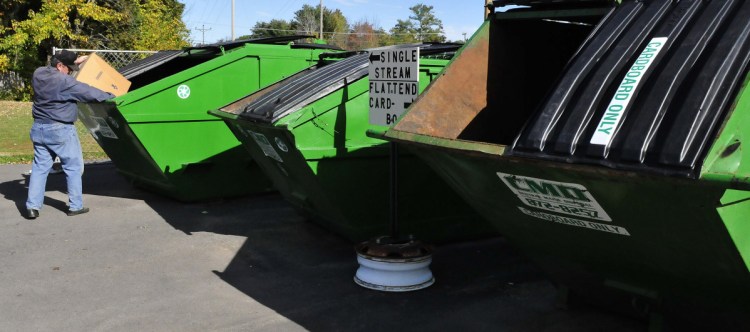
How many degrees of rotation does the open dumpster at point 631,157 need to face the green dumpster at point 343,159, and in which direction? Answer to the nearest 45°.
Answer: approximately 90° to its right

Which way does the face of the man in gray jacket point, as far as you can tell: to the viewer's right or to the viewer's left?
to the viewer's right

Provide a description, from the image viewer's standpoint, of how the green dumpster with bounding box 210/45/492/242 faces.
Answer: facing the viewer and to the left of the viewer

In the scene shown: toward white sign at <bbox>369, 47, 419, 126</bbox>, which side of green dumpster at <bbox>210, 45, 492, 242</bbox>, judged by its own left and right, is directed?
left

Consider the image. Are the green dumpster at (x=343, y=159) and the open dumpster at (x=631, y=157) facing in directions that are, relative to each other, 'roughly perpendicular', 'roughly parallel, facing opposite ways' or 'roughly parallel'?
roughly parallel

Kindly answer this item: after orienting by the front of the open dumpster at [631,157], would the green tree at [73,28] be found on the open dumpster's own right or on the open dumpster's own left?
on the open dumpster's own right

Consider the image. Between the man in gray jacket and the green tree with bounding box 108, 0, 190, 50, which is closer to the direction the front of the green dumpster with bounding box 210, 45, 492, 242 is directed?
the man in gray jacket

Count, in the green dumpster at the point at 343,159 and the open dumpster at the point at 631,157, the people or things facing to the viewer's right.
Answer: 0
